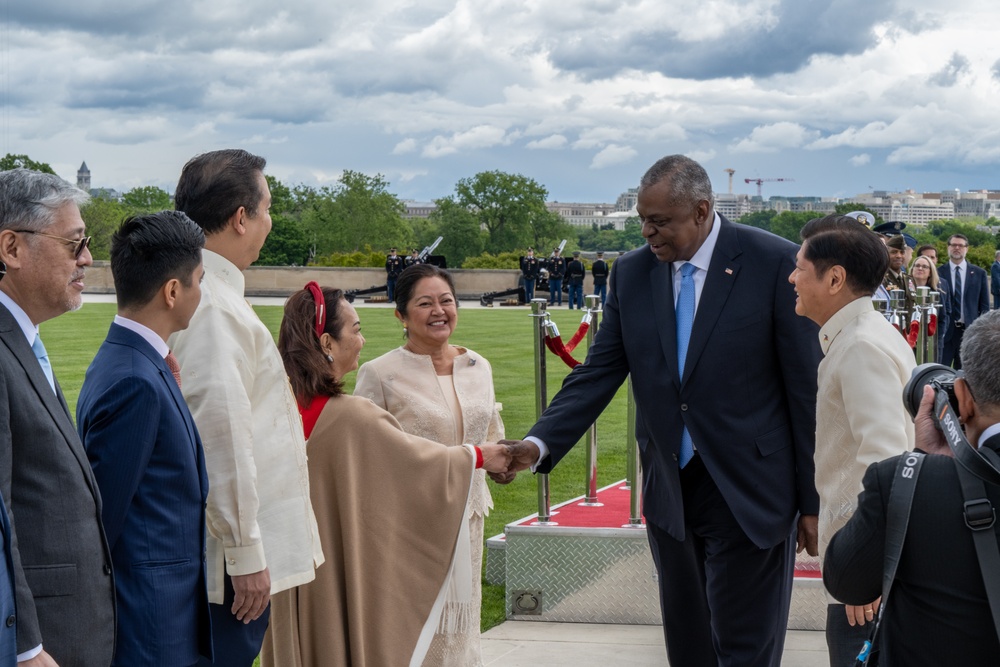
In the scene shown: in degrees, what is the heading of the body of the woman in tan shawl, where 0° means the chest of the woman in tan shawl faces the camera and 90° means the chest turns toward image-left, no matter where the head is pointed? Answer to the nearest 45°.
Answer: approximately 225°

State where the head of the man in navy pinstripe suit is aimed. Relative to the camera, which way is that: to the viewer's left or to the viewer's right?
to the viewer's right

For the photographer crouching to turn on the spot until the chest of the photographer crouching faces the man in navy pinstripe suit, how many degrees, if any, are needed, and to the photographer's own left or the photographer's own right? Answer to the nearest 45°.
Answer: approximately 45° to the photographer's own left

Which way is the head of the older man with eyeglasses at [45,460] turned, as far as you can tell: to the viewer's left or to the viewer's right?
to the viewer's right

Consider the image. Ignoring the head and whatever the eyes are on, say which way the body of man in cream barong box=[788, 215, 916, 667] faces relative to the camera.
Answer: to the viewer's left

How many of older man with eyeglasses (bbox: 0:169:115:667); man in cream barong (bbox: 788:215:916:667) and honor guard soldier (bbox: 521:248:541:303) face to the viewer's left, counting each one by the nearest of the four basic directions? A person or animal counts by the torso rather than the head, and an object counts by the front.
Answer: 1

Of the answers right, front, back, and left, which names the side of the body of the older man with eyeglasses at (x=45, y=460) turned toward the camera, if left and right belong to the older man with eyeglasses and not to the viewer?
right

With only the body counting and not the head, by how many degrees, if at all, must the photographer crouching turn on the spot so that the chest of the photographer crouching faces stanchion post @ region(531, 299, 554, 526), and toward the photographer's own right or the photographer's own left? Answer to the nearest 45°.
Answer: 0° — they already face it

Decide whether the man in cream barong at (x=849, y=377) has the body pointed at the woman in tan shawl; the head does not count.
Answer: yes

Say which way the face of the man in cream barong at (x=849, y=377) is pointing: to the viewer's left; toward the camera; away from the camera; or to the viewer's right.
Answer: to the viewer's left
